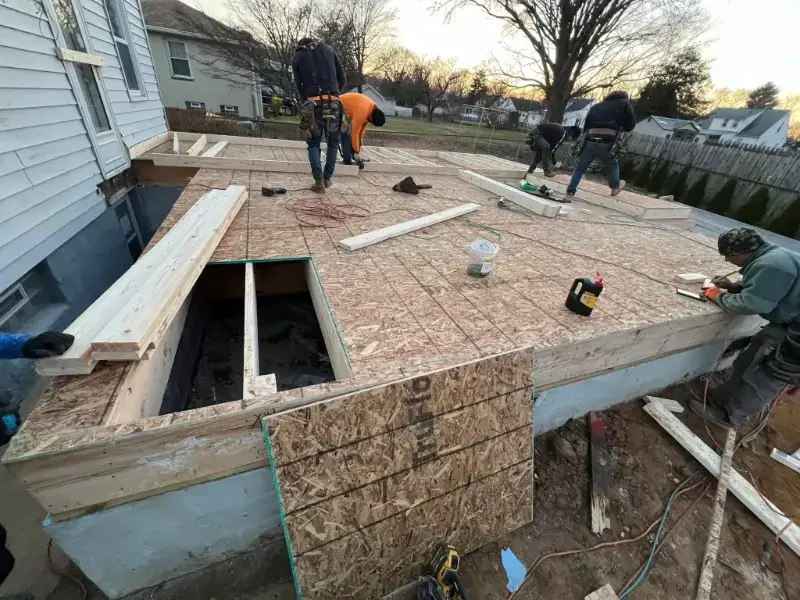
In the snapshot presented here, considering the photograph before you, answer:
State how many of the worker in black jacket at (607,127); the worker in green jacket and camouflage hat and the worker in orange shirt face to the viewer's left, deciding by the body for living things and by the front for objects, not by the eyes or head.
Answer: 1

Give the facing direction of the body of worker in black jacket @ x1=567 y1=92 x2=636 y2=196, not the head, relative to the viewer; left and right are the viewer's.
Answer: facing away from the viewer and to the right of the viewer

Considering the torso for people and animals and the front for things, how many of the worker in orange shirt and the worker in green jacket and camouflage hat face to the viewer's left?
1

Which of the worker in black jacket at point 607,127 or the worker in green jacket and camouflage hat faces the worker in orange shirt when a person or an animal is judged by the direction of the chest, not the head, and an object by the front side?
the worker in green jacket and camouflage hat

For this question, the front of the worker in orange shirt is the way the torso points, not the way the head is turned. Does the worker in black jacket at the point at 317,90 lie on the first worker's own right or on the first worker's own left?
on the first worker's own right

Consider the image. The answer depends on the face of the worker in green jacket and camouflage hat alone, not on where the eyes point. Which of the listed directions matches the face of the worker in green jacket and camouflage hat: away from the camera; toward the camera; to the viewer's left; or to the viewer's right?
to the viewer's left

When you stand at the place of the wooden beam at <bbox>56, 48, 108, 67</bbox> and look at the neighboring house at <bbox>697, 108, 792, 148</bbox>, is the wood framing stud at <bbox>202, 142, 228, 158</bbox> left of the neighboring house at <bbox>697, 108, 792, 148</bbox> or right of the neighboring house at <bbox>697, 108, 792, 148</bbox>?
left

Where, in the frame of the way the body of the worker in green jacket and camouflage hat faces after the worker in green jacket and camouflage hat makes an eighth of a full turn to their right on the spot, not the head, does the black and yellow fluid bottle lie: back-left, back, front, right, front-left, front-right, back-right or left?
left

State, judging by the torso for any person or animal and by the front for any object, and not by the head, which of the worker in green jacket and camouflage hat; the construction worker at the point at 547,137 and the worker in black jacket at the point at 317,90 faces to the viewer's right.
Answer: the construction worker

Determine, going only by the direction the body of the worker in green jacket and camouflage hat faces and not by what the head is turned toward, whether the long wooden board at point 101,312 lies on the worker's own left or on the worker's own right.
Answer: on the worker's own left

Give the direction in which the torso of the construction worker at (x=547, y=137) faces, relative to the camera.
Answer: to the viewer's right

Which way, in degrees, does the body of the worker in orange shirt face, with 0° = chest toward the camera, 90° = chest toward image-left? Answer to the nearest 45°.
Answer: approximately 270°

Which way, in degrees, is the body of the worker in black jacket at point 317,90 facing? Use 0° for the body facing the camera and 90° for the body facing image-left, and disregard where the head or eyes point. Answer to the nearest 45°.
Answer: approximately 180°

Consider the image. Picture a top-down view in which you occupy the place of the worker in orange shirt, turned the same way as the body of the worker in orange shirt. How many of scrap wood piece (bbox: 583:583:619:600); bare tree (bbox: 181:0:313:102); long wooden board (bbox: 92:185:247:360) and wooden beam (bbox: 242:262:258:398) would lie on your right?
3
